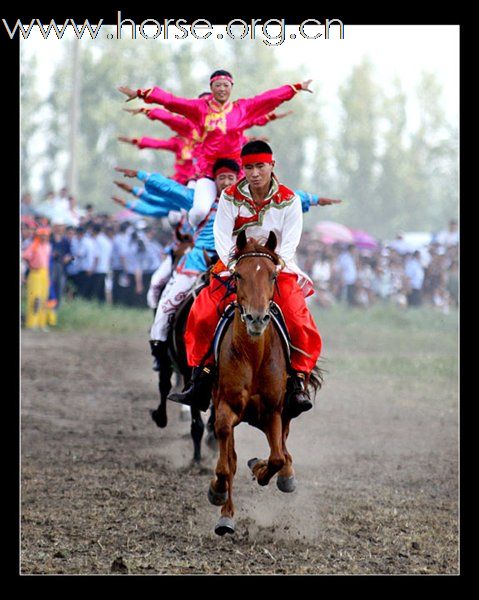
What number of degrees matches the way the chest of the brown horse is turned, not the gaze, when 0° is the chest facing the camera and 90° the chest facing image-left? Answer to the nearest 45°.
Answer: approximately 0°

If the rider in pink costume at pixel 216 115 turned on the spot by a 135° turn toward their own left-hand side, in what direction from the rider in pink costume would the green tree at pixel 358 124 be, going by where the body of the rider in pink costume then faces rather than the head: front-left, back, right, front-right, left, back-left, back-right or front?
front-left

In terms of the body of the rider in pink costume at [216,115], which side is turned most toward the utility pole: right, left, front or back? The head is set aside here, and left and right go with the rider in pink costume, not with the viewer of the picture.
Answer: back

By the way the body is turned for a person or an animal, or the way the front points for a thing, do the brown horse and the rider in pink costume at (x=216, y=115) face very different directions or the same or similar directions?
same or similar directions

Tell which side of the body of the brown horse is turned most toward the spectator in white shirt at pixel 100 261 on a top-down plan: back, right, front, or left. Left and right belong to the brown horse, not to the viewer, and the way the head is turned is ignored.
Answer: back

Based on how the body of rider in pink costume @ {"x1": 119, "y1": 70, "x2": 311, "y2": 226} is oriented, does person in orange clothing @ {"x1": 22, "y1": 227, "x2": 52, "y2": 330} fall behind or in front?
behind

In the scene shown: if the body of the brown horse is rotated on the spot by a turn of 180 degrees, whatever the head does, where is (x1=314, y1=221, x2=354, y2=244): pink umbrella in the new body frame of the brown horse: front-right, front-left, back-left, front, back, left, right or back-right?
front

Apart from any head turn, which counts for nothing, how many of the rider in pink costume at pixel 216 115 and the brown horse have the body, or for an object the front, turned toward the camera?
2

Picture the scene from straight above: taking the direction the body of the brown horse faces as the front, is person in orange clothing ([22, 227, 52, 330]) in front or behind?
behind

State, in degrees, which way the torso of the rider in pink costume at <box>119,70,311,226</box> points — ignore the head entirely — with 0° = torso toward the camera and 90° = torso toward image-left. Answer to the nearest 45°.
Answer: approximately 0°
